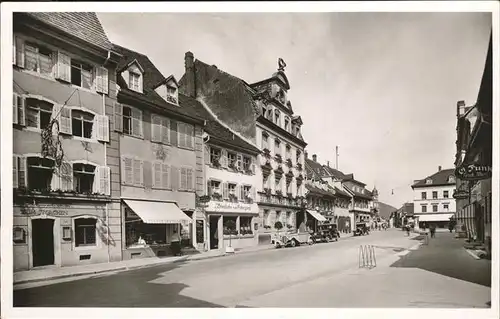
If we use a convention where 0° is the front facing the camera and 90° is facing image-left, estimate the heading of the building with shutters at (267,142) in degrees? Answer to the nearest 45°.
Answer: approximately 315°

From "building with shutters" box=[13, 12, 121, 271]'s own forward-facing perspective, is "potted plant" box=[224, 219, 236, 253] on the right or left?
on its left

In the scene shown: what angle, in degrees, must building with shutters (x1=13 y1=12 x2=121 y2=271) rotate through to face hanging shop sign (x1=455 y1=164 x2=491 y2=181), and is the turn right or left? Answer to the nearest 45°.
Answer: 0° — it already faces it

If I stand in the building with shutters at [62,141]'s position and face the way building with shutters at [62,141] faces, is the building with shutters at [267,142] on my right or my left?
on my left
